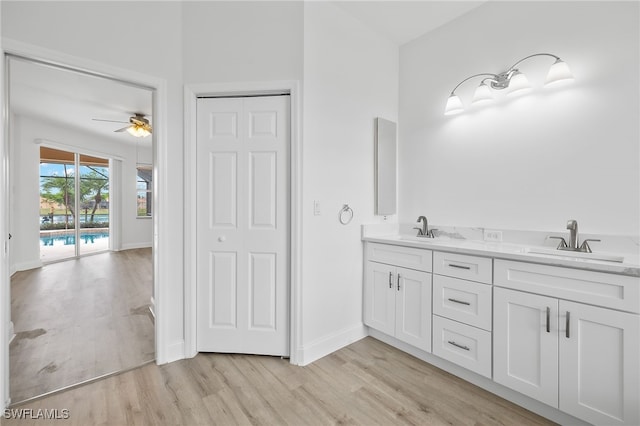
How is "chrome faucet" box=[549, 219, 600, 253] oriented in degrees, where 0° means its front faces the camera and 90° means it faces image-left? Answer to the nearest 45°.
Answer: approximately 45°

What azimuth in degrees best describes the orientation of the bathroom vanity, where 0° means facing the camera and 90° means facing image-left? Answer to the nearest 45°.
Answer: approximately 45°

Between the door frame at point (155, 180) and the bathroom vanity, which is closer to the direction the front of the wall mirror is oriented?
the bathroom vanity

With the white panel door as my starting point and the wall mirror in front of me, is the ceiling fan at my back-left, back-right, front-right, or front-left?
back-left

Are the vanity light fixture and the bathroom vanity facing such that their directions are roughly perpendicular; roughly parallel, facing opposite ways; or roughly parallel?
roughly parallel

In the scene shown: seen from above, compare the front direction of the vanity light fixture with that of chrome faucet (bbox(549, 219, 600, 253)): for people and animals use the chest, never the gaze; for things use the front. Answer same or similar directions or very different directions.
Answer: same or similar directions

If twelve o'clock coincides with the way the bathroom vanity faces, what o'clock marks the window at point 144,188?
The window is roughly at 3 o'clock from the bathroom vanity.

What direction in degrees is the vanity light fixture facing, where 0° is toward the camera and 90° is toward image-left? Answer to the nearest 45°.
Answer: approximately 45°

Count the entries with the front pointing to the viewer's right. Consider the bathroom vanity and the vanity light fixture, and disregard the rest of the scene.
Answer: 0
